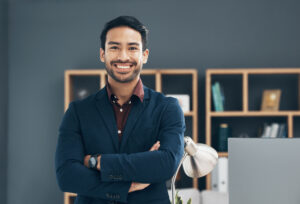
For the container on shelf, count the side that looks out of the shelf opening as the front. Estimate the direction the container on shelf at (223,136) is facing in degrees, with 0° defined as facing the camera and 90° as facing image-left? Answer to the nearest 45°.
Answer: approximately 0°

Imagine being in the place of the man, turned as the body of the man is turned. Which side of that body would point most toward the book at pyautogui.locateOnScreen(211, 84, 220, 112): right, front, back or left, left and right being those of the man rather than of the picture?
back

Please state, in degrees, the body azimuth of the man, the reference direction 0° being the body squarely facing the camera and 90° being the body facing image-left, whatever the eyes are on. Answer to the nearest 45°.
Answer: approximately 0°

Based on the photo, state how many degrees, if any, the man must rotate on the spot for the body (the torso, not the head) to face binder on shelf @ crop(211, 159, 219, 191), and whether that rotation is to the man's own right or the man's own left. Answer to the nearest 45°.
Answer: approximately 180°

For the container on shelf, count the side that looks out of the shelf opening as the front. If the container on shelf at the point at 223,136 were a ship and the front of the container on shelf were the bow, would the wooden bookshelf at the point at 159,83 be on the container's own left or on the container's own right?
on the container's own right
